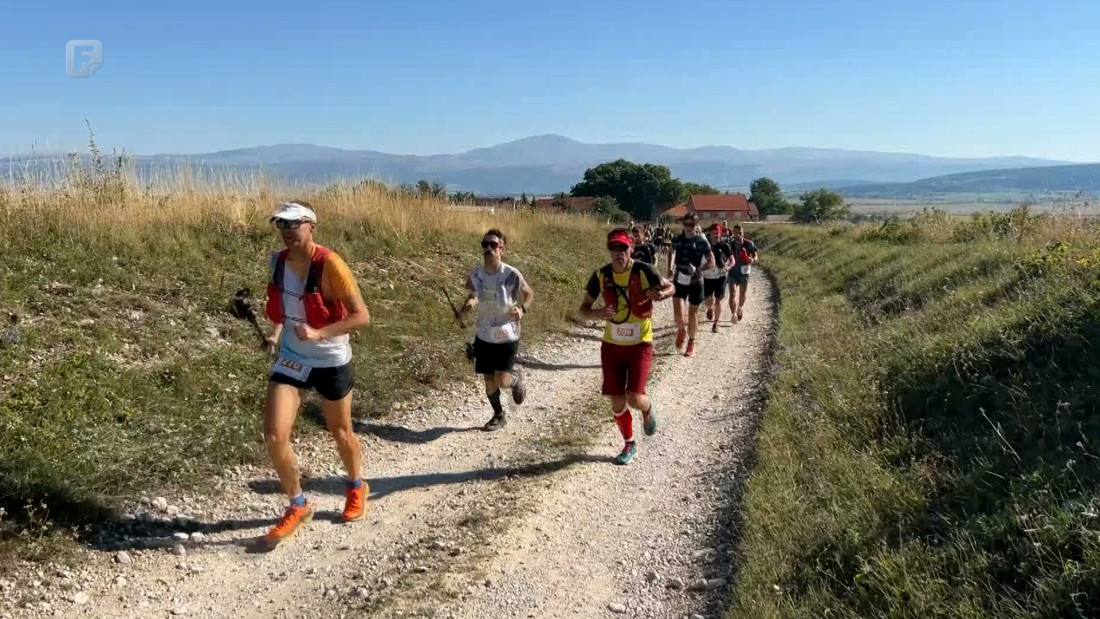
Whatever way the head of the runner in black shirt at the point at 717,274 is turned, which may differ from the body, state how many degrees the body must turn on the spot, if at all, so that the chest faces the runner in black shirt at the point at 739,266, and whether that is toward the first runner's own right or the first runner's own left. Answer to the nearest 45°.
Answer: approximately 180°

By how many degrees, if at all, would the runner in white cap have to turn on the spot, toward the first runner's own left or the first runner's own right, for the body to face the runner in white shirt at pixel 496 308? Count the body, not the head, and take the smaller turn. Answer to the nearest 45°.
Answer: approximately 180°

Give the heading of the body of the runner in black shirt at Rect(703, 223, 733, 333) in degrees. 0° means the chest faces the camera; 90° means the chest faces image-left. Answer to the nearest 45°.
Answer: approximately 0°

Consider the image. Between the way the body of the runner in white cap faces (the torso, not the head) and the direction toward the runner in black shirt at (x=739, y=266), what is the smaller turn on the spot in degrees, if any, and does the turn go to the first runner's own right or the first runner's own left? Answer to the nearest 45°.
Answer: approximately 180°

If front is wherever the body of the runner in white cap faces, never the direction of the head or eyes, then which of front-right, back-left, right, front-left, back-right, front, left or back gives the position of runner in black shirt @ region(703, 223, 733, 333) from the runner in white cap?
back

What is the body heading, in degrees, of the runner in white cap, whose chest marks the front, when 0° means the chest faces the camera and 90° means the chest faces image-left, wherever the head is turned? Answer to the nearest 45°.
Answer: approximately 45°

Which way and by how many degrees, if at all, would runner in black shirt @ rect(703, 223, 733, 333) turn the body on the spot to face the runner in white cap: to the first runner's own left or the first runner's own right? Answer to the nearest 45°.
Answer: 0° — they already face them
